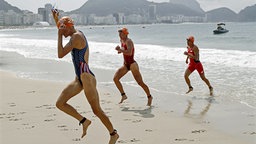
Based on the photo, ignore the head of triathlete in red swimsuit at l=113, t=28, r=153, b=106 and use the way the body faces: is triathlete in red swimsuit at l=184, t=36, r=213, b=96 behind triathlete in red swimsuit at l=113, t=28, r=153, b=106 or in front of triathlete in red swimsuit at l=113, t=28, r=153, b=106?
behind

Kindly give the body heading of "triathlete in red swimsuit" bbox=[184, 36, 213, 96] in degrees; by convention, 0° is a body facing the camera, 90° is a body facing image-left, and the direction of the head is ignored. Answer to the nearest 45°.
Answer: approximately 90°

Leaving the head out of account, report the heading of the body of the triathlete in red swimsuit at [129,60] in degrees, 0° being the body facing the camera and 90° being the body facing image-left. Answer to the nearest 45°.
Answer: approximately 90°
